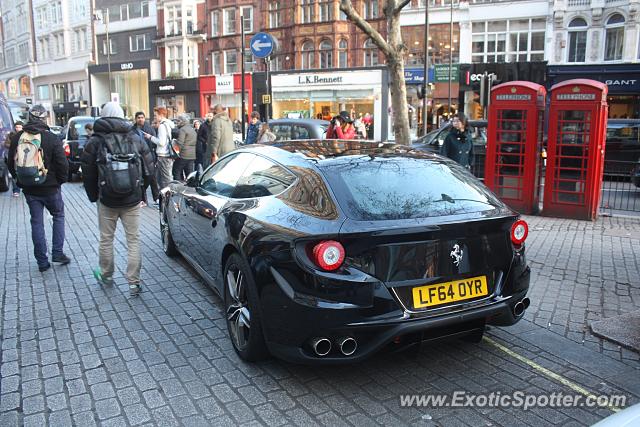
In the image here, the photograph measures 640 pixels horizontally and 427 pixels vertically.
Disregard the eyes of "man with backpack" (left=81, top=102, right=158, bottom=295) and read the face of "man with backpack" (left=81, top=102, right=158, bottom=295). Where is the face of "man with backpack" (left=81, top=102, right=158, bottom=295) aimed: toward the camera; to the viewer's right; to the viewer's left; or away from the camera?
away from the camera

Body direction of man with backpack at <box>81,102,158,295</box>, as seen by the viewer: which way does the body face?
away from the camera

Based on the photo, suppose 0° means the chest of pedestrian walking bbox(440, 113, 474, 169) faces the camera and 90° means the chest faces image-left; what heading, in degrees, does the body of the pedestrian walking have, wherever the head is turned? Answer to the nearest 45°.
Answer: approximately 0°

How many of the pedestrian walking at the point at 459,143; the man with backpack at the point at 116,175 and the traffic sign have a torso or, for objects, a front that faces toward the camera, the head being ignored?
2
